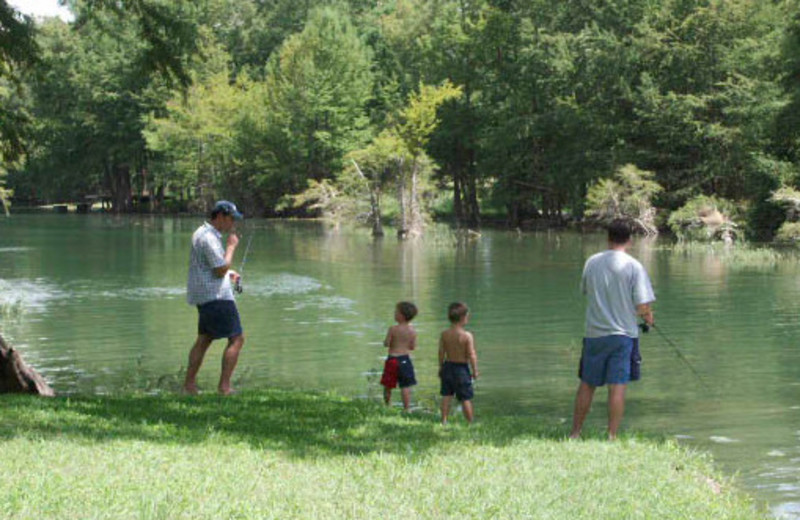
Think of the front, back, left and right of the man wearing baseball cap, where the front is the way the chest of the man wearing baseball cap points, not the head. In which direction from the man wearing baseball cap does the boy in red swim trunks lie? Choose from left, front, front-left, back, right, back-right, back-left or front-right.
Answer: front

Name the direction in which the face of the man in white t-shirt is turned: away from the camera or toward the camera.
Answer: away from the camera

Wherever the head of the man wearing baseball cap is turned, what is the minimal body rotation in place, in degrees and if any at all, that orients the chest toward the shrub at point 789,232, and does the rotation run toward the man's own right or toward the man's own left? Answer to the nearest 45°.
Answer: approximately 45° to the man's own left

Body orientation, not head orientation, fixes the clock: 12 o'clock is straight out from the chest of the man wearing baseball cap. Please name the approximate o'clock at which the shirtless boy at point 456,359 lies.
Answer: The shirtless boy is roughly at 1 o'clock from the man wearing baseball cap.

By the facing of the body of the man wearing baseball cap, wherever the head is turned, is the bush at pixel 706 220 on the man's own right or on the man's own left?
on the man's own left

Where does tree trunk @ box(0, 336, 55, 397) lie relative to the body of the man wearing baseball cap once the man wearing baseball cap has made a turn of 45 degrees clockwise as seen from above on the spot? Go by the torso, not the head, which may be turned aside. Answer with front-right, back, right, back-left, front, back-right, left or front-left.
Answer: back-right

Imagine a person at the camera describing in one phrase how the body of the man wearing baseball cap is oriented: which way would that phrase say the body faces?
to the viewer's right

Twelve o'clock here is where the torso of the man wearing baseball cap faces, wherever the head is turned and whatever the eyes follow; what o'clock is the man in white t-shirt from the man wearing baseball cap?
The man in white t-shirt is roughly at 1 o'clock from the man wearing baseball cap.
